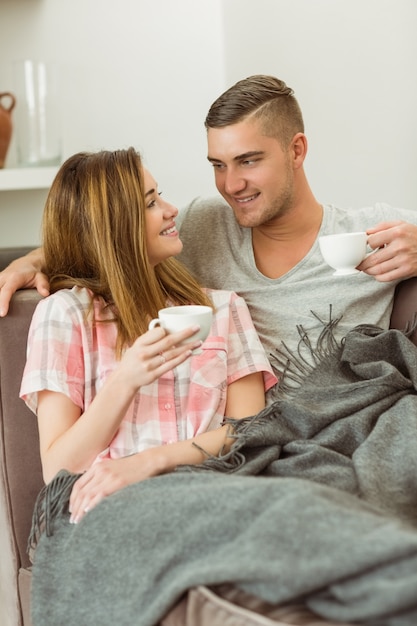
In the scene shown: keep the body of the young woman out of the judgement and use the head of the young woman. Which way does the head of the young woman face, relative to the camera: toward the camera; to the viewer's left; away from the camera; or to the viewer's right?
to the viewer's right

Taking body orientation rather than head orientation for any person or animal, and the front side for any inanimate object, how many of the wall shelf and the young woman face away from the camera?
0

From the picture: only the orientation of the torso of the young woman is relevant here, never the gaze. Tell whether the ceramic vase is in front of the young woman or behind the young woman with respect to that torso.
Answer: behind

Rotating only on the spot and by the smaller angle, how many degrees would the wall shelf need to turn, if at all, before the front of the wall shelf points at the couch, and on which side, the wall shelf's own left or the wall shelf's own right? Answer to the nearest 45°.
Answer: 0° — it already faces it

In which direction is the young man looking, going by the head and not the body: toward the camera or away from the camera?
toward the camera

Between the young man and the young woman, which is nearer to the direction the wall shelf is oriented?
the young woman

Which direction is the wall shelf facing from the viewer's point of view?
toward the camera

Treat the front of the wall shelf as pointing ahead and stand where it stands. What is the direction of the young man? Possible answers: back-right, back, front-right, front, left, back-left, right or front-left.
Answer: front-left

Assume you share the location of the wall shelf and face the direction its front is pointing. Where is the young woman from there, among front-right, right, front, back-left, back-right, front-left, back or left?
front
